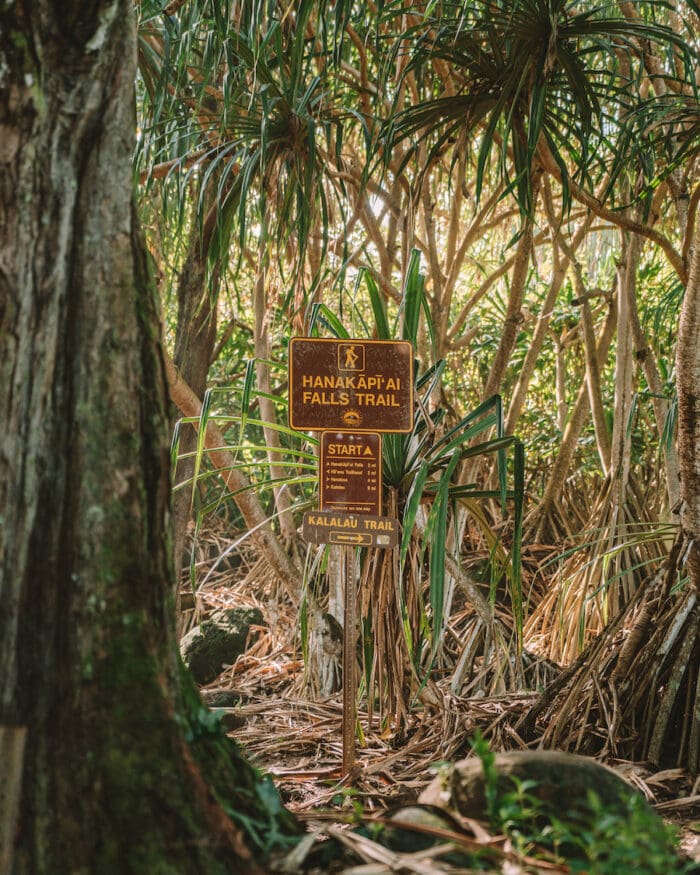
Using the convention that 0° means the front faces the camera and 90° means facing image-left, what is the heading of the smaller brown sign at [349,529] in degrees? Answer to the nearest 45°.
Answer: approximately 0°

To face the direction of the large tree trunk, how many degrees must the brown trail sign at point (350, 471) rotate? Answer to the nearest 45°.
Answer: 0° — it already faces it

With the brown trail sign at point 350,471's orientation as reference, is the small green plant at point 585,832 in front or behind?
in front

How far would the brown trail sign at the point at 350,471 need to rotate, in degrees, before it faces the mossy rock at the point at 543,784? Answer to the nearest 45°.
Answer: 0° — it already faces it

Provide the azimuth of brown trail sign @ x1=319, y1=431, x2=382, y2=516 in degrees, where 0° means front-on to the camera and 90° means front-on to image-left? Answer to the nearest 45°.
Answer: approximately 0°

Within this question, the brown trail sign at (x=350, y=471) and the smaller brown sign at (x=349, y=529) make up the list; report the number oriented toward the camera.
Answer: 2
